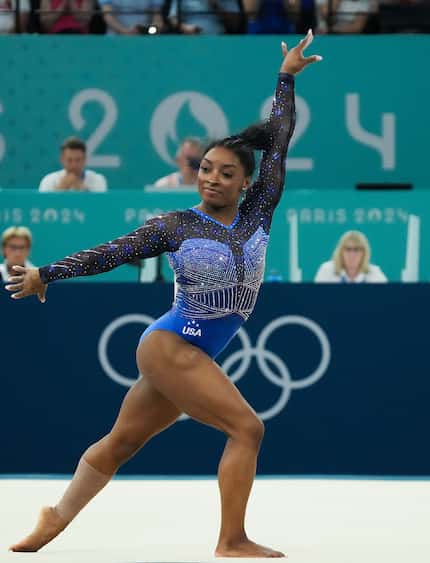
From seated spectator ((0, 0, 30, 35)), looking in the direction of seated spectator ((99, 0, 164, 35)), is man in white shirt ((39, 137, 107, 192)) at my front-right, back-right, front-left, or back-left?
front-right

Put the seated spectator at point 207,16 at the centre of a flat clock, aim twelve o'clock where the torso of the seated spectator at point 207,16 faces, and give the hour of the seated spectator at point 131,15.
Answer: the seated spectator at point 131,15 is roughly at 3 o'clock from the seated spectator at point 207,16.

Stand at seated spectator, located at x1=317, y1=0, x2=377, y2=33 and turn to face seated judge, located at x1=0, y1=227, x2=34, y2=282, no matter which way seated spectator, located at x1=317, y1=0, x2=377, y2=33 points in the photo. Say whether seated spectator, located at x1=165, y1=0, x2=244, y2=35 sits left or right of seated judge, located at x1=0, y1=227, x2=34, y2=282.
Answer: right

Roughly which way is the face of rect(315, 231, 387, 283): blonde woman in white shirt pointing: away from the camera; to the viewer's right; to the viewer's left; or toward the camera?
toward the camera

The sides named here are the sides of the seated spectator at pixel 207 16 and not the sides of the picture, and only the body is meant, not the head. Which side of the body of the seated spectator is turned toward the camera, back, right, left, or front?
front

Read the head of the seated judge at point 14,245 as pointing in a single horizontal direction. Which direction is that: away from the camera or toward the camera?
toward the camera

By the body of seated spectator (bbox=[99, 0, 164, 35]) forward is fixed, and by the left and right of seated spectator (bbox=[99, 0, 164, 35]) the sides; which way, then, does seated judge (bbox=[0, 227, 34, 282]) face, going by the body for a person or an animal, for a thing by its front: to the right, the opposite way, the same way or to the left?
the same way

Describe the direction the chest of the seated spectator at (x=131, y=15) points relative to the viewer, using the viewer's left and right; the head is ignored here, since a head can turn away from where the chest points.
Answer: facing the viewer

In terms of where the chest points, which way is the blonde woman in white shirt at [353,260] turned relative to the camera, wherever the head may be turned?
toward the camera

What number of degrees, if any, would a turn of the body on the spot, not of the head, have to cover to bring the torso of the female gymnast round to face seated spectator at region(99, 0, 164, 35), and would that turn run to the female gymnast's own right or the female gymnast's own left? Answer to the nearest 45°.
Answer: approximately 135° to the female gymnast's own left

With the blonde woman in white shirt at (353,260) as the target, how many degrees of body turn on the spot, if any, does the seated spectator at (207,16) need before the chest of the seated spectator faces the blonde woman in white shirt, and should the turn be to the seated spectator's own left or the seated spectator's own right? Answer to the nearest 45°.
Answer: approximately 45° to the seated spectator's own left

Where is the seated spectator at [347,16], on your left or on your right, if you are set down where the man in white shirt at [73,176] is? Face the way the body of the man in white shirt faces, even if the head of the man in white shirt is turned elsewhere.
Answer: on your left

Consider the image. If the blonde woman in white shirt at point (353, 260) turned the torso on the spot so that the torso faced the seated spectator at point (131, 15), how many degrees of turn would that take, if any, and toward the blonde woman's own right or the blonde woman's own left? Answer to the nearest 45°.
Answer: approximately 135° to the blonde woman's own right

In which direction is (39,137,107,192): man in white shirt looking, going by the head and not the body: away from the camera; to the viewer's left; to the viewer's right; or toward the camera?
toward the camera

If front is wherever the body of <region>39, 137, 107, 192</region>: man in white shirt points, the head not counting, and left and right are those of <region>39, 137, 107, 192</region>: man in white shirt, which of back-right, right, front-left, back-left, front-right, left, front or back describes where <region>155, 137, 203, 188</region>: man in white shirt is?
left

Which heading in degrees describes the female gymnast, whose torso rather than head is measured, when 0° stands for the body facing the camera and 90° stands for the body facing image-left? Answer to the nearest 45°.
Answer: approximately 315°

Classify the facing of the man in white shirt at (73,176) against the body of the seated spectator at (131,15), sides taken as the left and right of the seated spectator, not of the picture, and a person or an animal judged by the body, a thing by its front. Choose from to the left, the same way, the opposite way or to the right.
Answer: the same way

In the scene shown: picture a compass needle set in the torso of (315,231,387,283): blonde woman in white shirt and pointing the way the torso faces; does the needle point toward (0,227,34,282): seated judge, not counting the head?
no

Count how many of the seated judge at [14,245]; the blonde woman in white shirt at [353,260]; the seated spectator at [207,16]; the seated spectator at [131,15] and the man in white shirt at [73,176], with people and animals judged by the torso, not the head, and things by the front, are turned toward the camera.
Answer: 5

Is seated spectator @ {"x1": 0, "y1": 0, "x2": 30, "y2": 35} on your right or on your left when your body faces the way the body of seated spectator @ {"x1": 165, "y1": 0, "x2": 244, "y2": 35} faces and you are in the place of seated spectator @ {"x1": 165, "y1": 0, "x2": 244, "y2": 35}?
on your right
